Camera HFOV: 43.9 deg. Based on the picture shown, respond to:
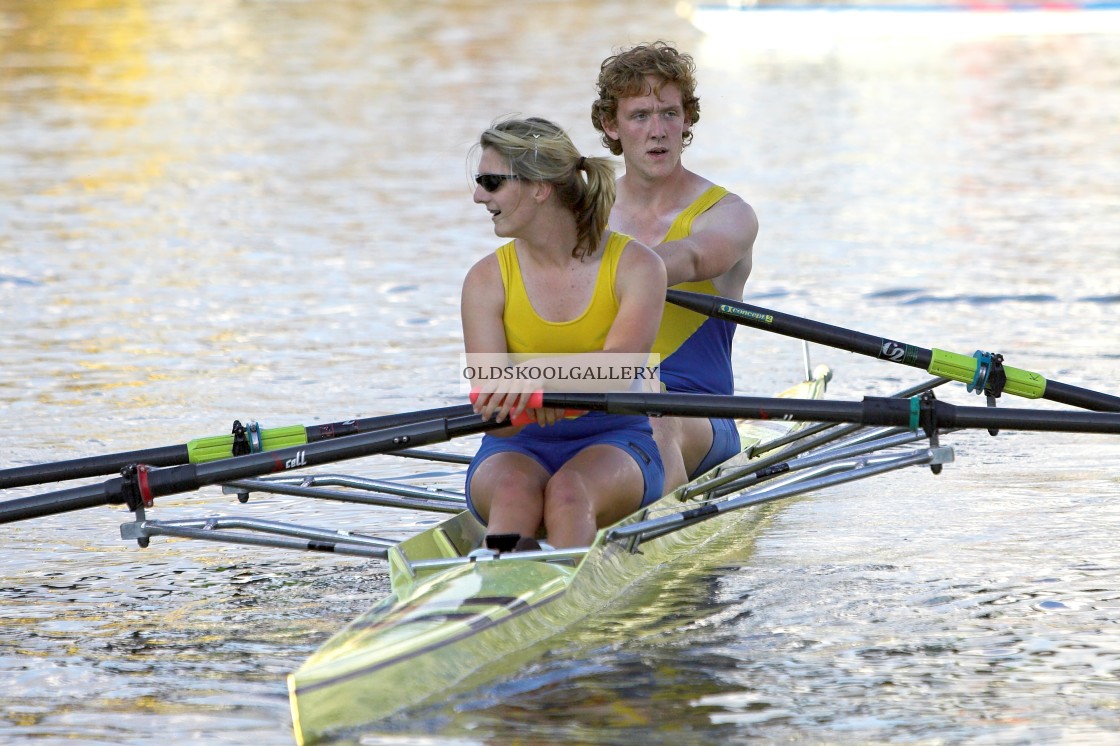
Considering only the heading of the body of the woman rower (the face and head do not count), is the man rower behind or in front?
behind

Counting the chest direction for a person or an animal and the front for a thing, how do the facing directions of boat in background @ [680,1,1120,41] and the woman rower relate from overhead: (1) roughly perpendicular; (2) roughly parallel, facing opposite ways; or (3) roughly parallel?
roughly perpendicular

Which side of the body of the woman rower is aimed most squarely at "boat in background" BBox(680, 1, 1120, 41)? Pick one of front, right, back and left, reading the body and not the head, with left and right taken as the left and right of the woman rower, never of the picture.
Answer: back
